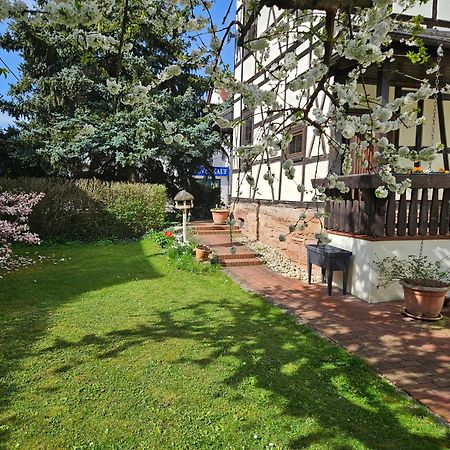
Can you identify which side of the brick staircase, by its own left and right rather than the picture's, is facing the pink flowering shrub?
right

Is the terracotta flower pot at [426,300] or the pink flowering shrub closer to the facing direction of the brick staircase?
the terracotta flower pot

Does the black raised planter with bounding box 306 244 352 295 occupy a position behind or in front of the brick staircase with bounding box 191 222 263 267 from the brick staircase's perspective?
in front

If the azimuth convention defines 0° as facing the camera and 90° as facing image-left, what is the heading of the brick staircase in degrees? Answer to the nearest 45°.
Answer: approximately 0°

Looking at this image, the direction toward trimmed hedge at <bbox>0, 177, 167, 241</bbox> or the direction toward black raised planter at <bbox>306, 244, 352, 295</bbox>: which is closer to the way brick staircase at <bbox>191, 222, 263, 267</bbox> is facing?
the black raised planter

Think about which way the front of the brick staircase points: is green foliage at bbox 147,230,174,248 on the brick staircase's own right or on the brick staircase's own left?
on the brick staircase's own right

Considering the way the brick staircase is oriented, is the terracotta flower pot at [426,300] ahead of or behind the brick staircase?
ahead

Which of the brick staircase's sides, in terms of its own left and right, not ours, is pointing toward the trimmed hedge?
right

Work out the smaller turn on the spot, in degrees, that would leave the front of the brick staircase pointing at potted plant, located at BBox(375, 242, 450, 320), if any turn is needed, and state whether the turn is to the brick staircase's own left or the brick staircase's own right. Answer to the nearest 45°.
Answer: approximately 45° to the brick staircase's own left
